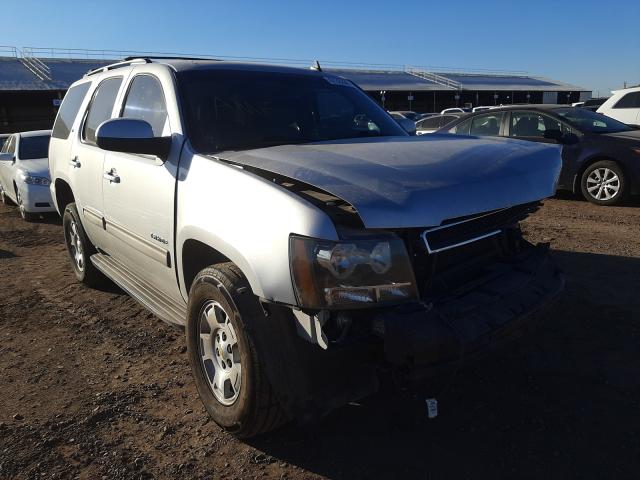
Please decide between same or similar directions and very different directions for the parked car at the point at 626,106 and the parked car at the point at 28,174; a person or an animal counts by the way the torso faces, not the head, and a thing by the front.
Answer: same or similar directions

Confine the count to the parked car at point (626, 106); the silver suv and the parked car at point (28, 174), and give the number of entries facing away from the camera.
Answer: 0

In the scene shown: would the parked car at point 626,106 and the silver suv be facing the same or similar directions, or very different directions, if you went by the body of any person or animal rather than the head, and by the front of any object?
same or similar directions

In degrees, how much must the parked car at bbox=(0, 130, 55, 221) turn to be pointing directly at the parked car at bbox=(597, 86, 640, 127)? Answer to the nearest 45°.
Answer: approximately 45° to its left

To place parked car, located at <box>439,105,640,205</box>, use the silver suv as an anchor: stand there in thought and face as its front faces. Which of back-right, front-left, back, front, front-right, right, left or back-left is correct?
left

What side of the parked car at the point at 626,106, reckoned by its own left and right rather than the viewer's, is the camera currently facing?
right

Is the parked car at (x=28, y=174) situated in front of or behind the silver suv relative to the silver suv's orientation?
behind

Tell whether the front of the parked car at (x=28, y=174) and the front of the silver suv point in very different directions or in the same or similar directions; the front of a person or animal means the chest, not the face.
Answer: same or similar directions

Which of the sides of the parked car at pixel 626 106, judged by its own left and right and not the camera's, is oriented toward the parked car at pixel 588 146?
right
